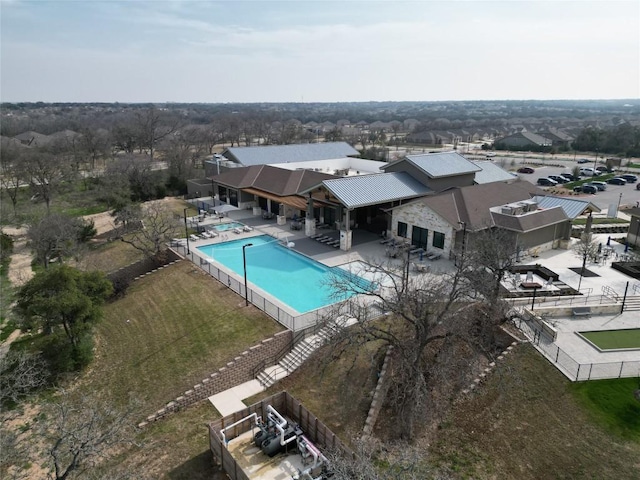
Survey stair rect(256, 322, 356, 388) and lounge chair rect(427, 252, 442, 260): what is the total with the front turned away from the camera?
0

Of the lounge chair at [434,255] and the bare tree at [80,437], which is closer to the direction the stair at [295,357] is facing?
the bare tree

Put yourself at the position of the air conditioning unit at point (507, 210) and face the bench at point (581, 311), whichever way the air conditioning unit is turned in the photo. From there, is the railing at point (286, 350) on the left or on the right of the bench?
right

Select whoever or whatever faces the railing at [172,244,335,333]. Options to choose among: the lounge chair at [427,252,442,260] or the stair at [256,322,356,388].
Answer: the lounge chair

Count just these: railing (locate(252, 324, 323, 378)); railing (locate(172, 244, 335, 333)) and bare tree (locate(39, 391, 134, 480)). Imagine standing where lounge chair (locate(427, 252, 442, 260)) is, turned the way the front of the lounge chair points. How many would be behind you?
0

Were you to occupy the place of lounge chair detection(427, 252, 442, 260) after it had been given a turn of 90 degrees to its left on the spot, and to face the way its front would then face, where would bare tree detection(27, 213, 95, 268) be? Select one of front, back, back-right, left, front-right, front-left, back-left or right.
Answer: back-right

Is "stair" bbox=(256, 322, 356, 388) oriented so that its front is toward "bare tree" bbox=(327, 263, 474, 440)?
no

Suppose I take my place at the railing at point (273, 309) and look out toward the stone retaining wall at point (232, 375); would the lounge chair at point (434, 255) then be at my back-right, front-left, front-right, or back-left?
back-left

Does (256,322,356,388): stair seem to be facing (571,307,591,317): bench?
no

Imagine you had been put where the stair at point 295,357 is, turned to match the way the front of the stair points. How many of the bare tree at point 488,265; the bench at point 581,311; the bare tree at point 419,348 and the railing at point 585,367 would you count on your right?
0

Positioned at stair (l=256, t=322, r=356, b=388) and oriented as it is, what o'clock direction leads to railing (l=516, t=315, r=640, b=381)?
The railing is roughly at 8 o'clock from the stair.

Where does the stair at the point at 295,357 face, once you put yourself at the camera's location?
facing the viewer and to the left of the viewer

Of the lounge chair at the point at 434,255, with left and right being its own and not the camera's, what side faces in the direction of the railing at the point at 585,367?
left

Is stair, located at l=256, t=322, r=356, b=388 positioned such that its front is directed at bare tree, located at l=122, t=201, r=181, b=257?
no

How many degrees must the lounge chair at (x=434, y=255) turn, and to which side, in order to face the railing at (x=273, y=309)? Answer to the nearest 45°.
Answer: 0° — it already faces it

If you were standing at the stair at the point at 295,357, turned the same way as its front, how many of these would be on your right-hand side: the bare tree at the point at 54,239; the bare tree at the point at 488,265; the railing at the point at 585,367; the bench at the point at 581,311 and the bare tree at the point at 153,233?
2

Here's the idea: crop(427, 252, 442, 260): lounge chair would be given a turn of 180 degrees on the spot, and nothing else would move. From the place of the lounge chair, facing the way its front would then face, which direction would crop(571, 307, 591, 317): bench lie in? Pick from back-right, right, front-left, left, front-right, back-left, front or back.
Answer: right

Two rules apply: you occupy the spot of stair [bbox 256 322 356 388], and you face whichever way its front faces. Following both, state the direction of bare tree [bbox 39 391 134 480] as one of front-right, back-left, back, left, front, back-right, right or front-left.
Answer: front

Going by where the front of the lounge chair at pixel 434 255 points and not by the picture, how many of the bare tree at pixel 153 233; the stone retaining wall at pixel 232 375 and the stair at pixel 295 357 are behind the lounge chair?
0
